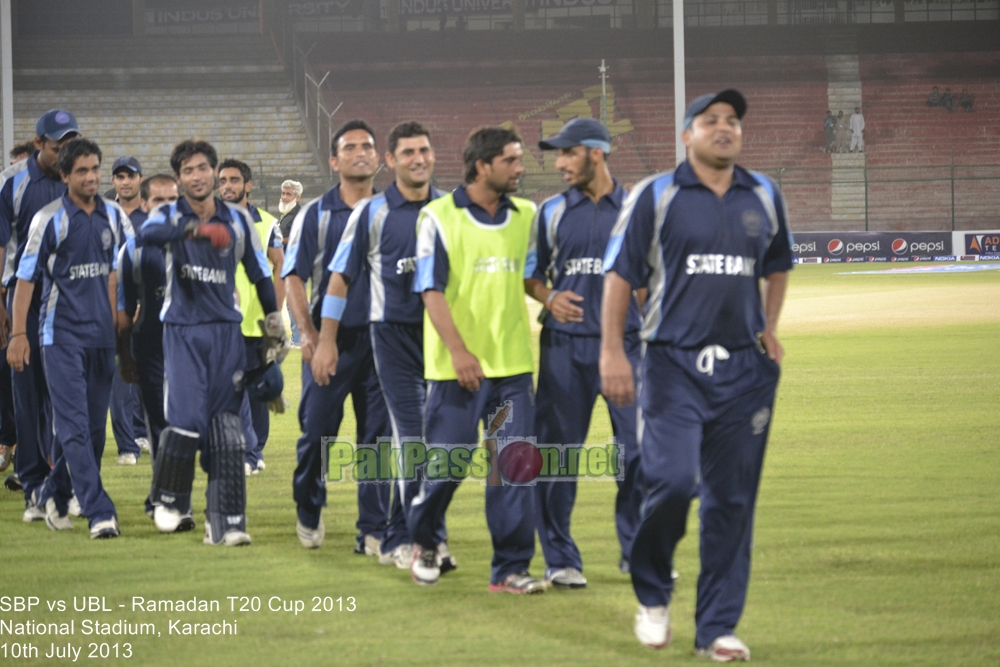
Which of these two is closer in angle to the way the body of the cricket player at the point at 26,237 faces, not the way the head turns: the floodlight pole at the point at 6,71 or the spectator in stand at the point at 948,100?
the spectator in stand

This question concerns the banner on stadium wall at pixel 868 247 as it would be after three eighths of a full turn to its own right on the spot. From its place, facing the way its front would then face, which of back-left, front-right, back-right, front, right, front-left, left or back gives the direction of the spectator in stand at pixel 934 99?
front-right

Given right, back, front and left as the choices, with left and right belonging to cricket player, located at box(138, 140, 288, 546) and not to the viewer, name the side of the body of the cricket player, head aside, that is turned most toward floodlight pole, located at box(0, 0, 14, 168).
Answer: back

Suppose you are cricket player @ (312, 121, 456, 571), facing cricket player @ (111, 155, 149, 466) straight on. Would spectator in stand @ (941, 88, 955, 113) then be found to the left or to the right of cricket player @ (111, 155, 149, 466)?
right

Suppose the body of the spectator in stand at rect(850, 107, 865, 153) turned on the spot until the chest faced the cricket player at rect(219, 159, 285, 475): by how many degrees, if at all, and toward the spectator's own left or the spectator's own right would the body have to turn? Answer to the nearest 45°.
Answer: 0° — they already face them

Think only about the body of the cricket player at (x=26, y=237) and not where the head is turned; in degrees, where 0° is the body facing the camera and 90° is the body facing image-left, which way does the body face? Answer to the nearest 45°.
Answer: approximately 315°

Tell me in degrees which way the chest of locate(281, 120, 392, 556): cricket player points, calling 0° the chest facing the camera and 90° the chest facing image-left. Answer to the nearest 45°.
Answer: approximately 315°

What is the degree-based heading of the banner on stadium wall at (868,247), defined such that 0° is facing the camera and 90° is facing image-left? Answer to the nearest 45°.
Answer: approximately 0°

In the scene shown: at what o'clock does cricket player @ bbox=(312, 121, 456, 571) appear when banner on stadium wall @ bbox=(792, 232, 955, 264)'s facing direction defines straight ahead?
The cricket player is roughly at 12 o'clock from the banner on stadium wall.

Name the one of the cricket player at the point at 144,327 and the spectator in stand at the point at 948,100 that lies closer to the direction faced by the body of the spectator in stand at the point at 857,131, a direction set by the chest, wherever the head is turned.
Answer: the cricket player

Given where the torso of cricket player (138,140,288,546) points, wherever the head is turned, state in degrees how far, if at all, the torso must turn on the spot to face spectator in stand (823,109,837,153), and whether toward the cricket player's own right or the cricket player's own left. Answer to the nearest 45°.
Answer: approximately 135° to the cricket player's own left
